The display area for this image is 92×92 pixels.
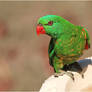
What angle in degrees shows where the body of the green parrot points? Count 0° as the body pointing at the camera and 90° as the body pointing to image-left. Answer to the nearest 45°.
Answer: approximately 45°
